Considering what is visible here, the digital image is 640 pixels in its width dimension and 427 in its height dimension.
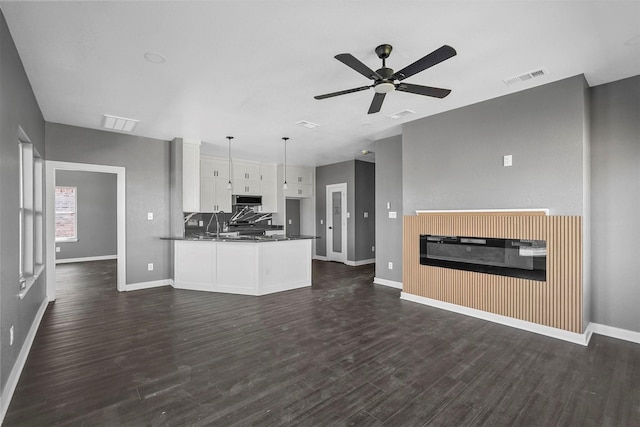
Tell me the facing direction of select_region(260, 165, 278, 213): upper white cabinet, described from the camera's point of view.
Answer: facing the viewer

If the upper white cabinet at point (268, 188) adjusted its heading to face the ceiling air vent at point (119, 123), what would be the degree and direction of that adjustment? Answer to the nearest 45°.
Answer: approximately 45° to its right

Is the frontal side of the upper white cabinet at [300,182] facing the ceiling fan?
yes

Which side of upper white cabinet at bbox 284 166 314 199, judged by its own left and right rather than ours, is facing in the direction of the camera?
front

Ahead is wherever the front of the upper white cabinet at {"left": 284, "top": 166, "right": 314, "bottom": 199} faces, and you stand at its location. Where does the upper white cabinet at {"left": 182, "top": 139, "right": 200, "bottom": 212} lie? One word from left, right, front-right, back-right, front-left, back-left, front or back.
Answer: front-right

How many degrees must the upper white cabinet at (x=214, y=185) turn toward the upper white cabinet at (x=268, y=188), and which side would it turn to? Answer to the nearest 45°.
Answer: approximately 135° to its left

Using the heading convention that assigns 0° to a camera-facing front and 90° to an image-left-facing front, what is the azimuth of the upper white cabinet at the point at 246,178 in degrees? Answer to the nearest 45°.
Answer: approximately 0°

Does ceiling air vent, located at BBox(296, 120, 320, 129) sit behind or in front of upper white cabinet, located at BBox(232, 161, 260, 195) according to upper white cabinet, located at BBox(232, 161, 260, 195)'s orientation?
in front

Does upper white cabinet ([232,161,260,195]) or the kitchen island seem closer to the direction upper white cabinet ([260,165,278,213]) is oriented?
the kitchen island

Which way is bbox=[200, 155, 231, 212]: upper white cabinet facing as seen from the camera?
toward the camera

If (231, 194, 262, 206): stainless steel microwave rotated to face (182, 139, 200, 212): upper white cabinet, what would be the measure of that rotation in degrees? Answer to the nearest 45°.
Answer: approximately 45° to its right

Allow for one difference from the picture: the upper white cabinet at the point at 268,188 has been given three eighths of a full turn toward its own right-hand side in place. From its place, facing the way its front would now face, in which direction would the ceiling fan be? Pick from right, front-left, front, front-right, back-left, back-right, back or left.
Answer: back-left
